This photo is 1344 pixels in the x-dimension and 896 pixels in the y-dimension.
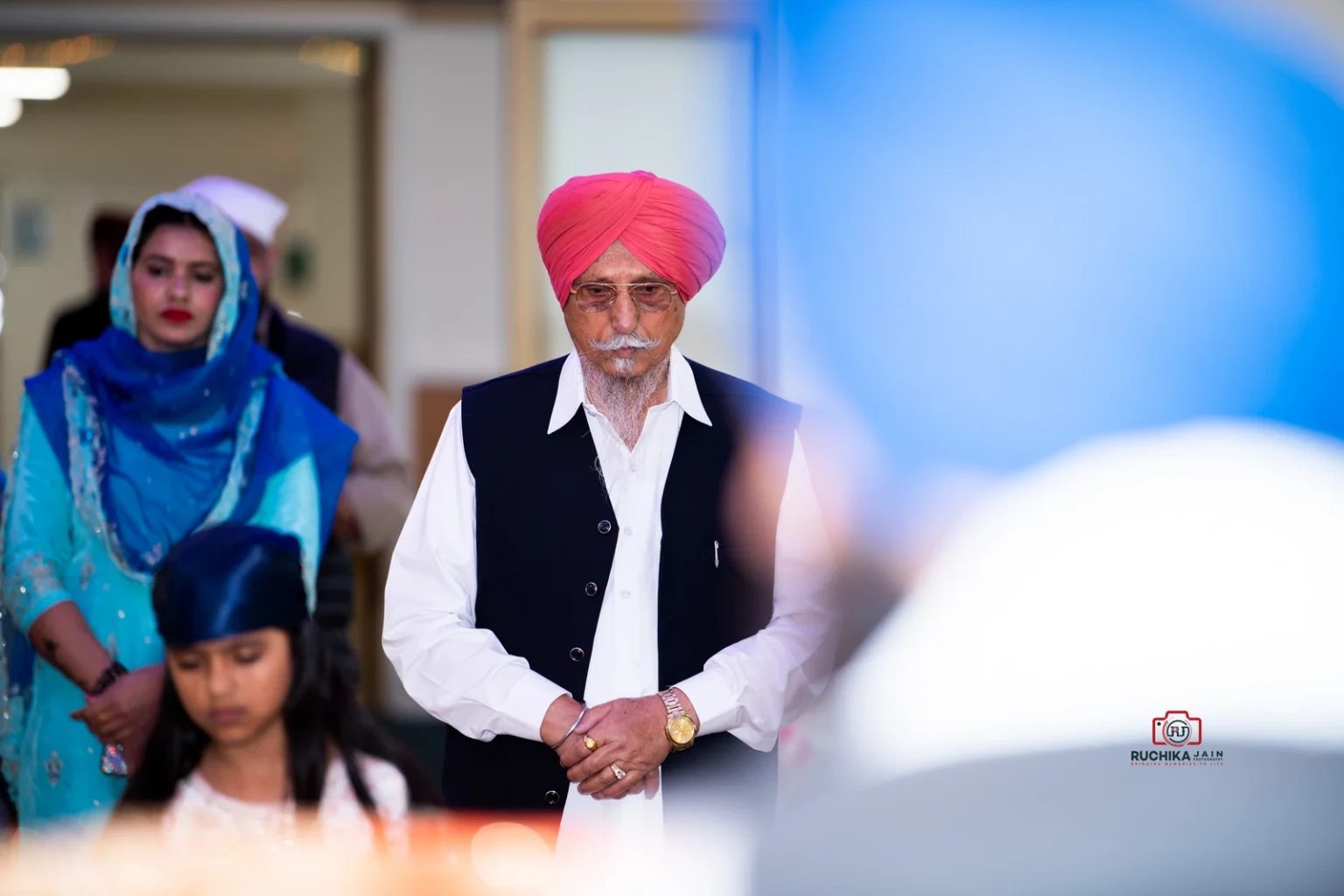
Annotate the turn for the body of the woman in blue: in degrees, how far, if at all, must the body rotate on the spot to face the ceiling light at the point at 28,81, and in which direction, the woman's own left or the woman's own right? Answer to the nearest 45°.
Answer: approximately 180°

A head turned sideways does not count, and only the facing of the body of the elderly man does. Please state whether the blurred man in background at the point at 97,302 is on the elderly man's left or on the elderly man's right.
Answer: on the elderly man's right

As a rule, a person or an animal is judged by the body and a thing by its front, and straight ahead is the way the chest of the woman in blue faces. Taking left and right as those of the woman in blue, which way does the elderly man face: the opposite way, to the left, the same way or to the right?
the same way

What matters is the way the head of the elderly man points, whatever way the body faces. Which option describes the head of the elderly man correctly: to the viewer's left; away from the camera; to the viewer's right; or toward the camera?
toward the camera

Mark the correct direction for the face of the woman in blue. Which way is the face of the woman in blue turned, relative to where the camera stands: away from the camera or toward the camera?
toward the camera

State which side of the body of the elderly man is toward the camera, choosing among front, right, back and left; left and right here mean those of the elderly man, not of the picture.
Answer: front

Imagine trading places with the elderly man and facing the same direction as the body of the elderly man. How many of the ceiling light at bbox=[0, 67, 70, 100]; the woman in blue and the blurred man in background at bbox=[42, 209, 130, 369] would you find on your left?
0

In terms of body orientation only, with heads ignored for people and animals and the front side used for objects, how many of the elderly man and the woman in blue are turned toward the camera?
2

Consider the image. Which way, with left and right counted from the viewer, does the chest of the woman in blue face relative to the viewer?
facing the viewer

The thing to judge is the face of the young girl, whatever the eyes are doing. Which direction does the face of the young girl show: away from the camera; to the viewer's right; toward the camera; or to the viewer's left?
toward the camera
